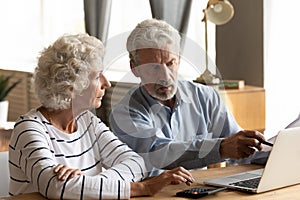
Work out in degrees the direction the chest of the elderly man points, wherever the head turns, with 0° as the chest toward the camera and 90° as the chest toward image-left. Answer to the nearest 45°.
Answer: approximately 315°

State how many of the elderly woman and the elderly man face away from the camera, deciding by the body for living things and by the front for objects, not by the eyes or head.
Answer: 0

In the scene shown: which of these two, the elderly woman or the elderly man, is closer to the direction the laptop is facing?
the elderly man

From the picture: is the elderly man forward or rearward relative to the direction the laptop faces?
forward

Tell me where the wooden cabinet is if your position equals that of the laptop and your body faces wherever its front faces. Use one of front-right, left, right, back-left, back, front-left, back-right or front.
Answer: front-right

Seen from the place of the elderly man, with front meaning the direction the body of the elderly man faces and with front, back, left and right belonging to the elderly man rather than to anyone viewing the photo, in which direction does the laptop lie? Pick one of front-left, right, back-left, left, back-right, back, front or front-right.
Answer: front

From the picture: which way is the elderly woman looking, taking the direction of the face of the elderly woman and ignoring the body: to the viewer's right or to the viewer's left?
to the viewer's right

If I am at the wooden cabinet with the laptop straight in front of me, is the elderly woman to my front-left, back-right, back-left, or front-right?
front-right

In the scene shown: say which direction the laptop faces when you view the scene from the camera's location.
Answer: facing away from the viewer and to the left of the viewer

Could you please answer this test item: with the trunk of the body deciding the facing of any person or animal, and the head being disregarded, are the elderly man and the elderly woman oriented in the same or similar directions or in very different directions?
same or similar directions

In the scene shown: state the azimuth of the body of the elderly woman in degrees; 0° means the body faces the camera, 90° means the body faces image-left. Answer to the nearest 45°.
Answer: approximately 315°

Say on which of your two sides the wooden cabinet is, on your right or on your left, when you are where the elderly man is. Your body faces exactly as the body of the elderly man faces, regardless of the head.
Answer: on your left
